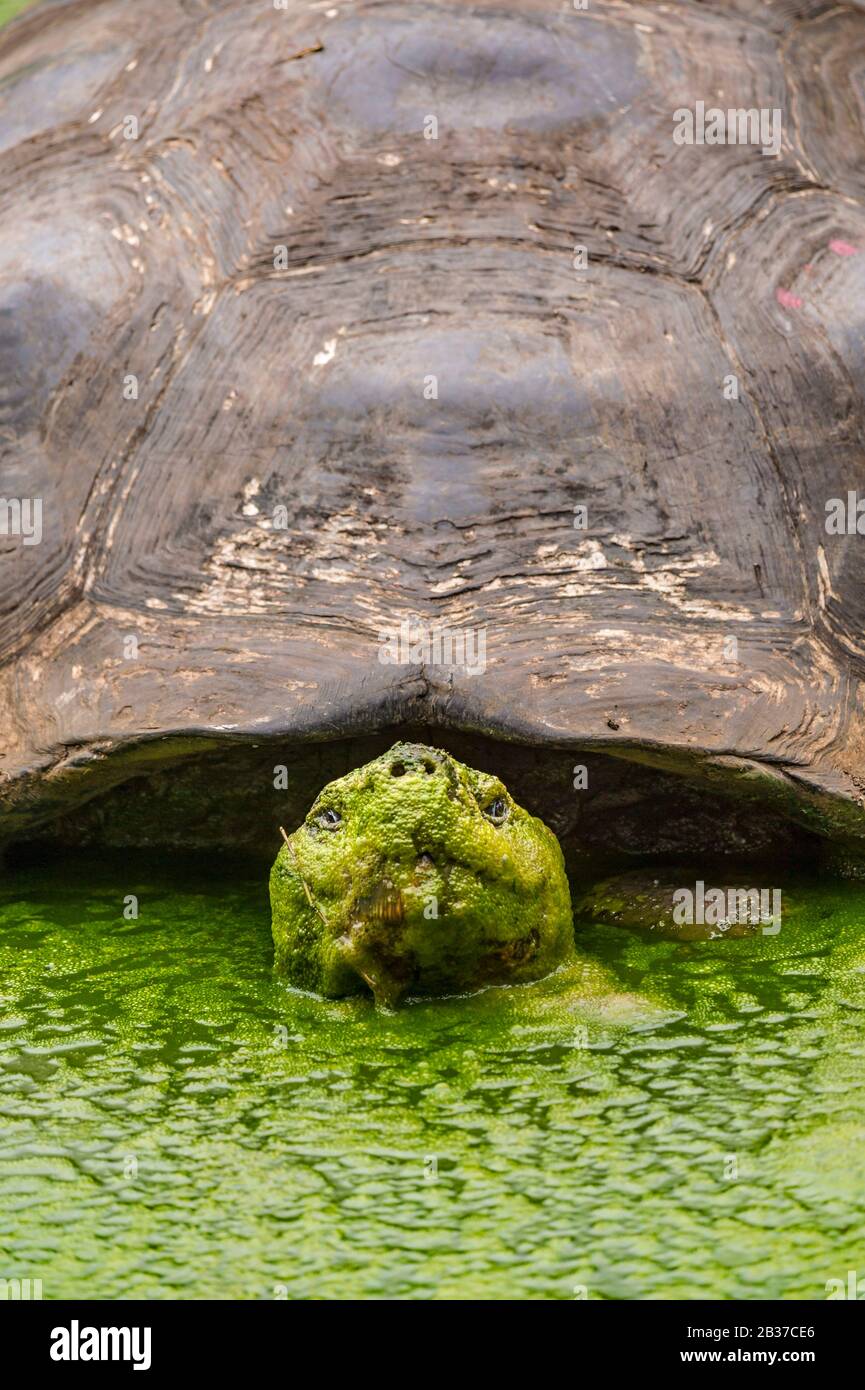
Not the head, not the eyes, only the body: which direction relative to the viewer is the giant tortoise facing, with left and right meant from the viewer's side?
facing the viewer
